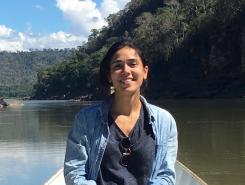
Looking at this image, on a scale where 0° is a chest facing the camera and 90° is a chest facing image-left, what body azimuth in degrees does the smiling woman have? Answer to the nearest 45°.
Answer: approximately 0°
